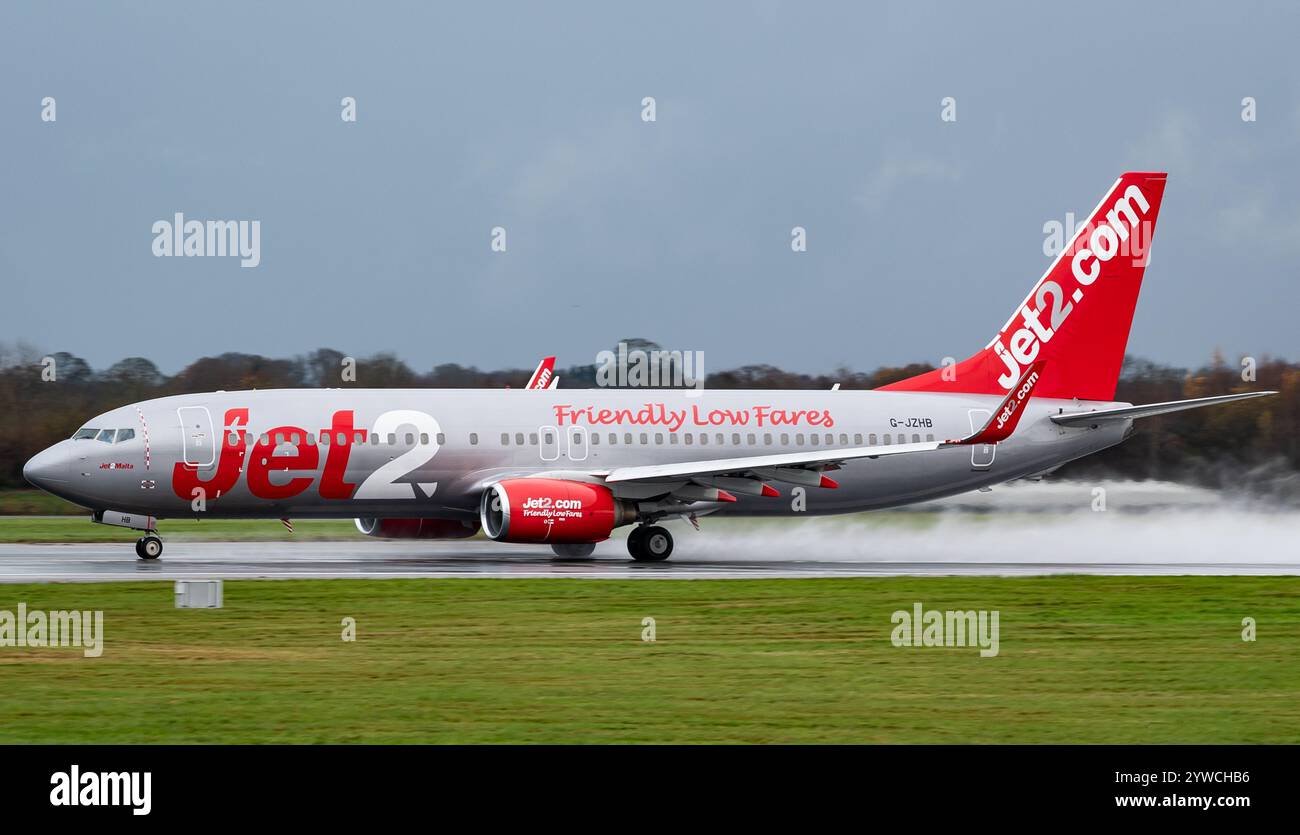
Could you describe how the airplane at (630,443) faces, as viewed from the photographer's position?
facing to the left of the viewer

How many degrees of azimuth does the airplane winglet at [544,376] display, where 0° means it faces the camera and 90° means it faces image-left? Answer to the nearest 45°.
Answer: approximately 90°
